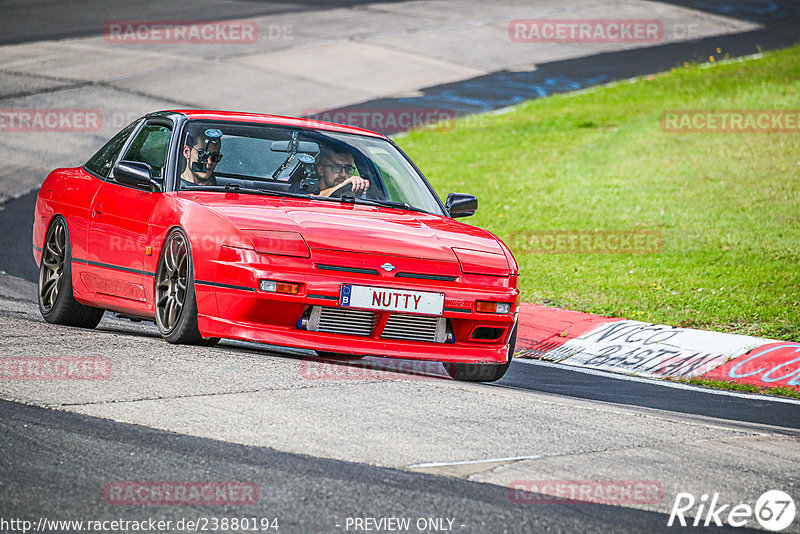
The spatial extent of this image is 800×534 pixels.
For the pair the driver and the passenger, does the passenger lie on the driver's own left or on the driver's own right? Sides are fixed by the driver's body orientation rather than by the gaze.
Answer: on the driver's own right

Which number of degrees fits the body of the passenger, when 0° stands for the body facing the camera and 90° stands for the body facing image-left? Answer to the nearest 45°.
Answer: approximately 315°

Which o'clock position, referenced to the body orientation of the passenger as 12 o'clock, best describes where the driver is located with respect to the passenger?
The driver is roughly at 10 o'clock from the passenger.

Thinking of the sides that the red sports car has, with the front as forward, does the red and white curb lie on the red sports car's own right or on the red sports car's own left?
on the red sports car's own left

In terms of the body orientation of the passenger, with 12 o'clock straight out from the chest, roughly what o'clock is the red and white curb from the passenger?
The red and white curb is roughly at 10 o'clock from the passenger.

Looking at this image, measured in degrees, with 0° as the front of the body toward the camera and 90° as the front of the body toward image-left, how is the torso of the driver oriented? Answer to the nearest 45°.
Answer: approximately 315°
